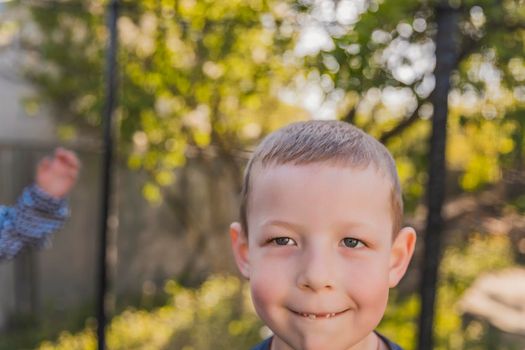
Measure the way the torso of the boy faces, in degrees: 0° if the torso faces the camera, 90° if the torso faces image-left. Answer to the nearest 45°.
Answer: approximately 0°

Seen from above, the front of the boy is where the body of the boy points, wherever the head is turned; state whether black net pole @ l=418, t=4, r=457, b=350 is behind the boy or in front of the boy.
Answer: behind

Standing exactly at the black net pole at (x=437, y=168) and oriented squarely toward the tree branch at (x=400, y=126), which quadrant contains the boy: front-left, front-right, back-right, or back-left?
back-left

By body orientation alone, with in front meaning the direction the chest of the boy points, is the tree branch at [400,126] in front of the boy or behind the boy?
behind

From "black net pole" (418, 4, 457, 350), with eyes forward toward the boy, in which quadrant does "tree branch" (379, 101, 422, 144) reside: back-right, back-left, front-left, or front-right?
back-right
